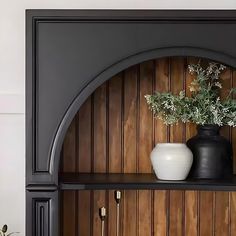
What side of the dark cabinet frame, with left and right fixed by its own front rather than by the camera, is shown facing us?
front
